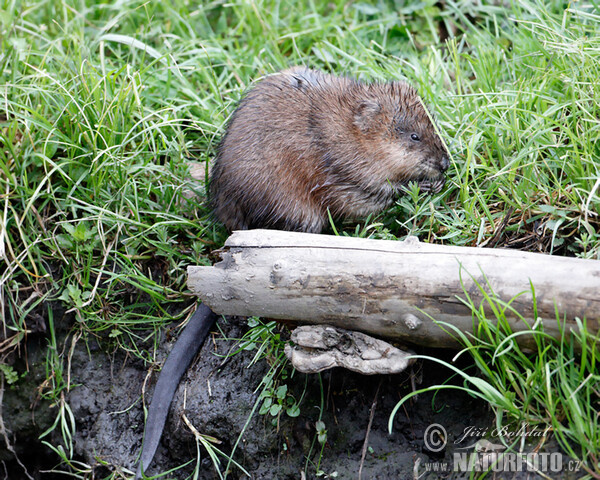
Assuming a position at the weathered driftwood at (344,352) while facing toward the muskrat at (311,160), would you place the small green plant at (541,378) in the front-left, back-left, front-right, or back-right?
back-right

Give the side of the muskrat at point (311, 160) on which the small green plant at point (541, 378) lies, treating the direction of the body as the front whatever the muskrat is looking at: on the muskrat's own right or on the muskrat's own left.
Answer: on the muskrat's own right

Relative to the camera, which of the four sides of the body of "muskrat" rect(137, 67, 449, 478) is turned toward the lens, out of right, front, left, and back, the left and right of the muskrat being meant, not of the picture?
right

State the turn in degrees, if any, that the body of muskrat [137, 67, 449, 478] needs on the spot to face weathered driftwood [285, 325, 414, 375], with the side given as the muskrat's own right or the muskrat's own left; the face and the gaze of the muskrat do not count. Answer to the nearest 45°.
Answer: approximately 90° to the muskrat's own right

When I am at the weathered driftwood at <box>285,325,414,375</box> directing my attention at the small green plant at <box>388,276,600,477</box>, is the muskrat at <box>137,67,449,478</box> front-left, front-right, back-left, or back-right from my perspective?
back-left
